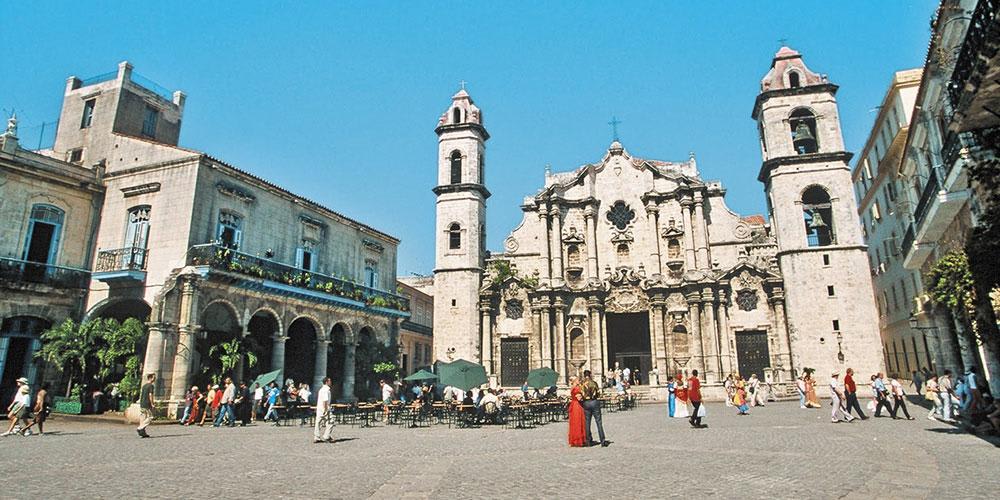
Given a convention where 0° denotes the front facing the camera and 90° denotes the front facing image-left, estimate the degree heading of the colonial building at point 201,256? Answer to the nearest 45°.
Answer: approximately 315°

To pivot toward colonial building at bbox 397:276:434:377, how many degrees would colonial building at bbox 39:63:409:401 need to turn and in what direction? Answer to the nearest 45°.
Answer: approximately 90° to its left

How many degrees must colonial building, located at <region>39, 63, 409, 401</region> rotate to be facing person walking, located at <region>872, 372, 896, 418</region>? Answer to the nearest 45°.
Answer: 0° — it already faces them

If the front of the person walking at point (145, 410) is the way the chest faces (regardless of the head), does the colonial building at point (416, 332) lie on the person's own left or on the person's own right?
on the person's own left

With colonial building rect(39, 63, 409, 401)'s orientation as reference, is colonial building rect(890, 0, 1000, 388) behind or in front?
in front

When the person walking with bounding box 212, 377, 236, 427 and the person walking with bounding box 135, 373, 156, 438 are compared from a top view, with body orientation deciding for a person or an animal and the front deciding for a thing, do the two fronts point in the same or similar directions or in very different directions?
very different directions
